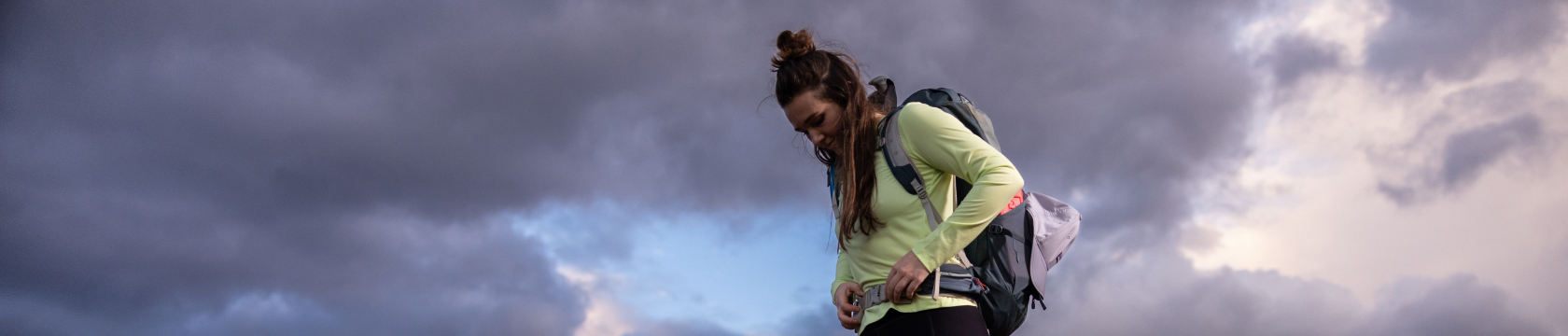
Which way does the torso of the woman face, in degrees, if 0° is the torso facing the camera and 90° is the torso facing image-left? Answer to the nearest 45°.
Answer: approximately 45°
